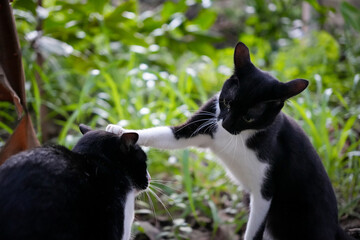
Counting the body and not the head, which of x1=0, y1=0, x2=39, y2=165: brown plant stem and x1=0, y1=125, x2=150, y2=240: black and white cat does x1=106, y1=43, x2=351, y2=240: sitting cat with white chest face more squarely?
the black and white cat

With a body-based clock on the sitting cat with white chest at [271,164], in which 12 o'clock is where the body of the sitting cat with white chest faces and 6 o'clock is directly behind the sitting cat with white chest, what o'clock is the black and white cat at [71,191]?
The black and white cat is roughly at 12 o'clock from the sitting cat with white chest.

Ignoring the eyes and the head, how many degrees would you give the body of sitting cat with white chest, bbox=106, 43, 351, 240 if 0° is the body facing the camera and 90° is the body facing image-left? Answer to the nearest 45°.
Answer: approximately 45°

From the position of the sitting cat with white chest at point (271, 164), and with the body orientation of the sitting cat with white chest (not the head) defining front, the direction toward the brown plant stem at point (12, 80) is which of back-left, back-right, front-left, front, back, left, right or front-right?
front-right
